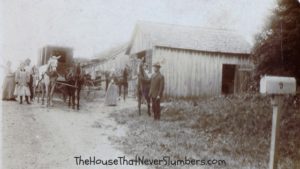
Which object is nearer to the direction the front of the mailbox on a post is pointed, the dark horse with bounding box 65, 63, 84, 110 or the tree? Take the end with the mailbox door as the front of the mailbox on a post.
the dark horse

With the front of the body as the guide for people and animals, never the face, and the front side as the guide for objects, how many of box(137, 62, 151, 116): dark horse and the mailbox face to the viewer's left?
1

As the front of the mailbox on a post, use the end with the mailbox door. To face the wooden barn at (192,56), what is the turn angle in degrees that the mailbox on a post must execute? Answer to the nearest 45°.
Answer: approximately 45° to its right

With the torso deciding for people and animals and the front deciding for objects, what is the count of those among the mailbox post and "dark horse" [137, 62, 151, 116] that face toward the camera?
1

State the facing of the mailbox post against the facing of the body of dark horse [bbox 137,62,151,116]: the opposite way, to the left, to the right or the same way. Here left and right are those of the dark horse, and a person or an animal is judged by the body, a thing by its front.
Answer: to the right

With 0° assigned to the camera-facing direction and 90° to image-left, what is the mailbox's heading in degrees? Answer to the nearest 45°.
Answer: approximately 90°

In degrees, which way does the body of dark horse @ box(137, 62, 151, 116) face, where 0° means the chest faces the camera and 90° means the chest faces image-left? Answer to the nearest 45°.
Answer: approximately 0°

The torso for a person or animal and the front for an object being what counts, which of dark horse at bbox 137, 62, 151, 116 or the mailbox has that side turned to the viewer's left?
the mailbox

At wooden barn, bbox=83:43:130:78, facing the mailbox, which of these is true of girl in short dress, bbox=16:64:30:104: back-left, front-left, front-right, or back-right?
front-right

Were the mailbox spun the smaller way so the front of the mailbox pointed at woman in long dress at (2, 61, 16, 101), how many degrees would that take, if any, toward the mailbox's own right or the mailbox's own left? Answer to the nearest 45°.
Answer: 0° — it already faces them

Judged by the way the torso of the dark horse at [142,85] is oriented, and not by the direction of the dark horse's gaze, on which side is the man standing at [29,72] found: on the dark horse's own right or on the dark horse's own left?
on the dark horse's own right

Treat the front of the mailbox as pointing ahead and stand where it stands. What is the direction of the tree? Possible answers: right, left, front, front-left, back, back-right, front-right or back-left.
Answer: right

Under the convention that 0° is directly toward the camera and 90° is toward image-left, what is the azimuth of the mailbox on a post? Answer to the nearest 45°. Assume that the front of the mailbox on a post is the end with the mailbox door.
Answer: approximately 90°
